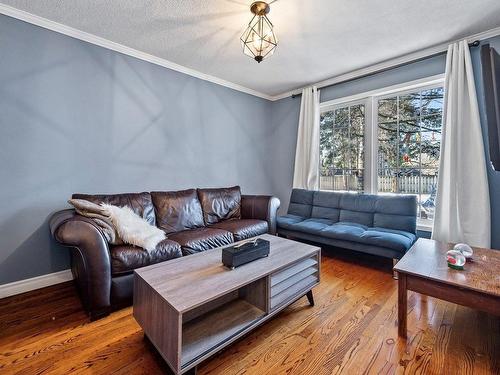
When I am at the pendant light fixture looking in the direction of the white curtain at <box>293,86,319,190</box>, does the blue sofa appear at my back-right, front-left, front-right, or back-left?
front-right

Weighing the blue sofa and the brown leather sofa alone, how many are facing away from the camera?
0

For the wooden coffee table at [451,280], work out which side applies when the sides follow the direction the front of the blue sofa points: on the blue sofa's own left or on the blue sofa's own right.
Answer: on the blue sofa's own left

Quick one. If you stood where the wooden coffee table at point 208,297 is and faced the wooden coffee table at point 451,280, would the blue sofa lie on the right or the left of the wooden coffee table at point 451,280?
left

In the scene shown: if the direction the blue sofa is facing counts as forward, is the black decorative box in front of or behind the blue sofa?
in front

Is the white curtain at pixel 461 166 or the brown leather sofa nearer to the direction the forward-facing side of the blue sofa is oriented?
the brown leather sofa

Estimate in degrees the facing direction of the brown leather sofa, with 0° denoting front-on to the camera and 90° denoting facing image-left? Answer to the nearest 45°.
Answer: approximately 315°

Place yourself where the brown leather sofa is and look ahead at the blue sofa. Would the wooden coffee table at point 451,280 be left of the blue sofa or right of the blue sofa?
right

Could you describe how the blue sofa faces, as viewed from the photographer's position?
facing the viewer and to the left of the viewer

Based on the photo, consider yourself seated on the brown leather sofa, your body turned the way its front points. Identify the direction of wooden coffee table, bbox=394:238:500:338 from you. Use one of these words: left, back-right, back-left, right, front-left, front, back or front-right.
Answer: front

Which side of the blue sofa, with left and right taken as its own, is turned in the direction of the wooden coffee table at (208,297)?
front

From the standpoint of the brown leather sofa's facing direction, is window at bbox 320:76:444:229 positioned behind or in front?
in front

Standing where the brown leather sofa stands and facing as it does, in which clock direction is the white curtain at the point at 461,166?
The white curtain is roughly at 11 o'clock from the brown leather sofa.
